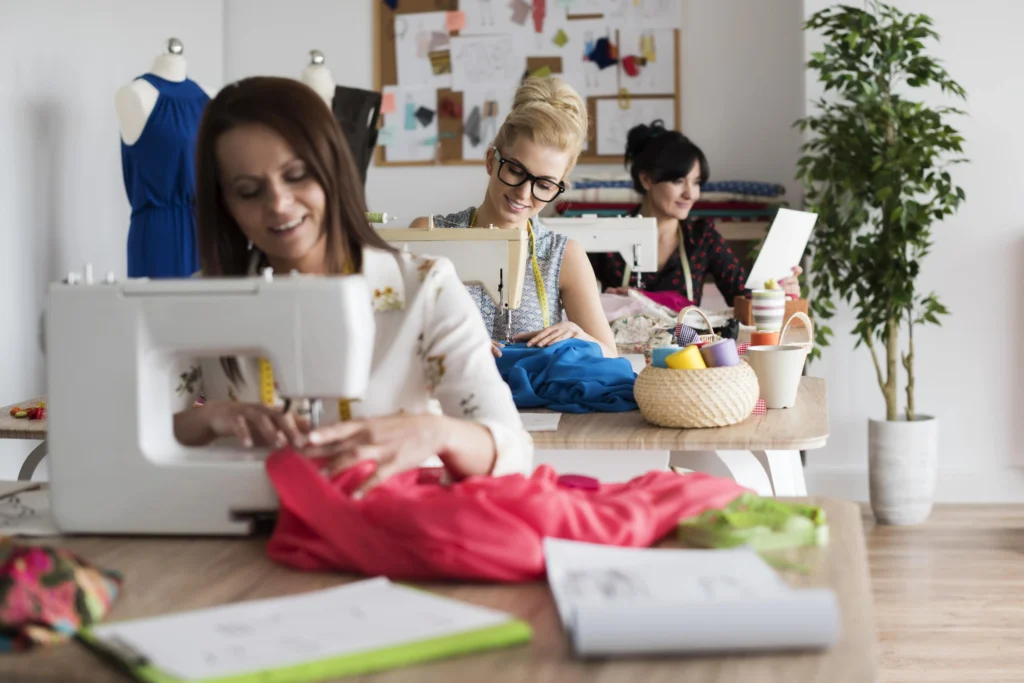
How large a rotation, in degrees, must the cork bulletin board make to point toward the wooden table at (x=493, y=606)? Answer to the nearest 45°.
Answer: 0° — it already faces it

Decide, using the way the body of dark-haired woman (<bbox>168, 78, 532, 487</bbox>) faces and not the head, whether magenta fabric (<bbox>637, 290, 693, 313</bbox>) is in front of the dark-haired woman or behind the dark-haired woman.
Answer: behind

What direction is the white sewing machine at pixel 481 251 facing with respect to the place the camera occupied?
facing away from the viewer

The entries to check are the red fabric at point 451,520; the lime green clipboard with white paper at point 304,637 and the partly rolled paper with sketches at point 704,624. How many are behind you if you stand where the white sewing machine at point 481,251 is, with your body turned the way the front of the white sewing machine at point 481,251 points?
3

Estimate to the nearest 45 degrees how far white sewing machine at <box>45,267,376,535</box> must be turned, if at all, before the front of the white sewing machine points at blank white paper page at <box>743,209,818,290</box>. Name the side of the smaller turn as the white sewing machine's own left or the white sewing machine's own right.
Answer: approximately 45° to the white sewing machine's own right

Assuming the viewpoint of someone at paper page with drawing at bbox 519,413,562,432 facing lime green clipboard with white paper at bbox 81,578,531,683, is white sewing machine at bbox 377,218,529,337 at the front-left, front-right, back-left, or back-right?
back-right

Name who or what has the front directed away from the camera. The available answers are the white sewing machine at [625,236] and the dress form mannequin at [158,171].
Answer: the white sewing machine

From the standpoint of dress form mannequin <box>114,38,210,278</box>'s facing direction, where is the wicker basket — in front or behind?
in front

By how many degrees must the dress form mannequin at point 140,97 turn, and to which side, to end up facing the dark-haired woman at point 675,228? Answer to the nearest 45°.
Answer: approximately 45° to its left

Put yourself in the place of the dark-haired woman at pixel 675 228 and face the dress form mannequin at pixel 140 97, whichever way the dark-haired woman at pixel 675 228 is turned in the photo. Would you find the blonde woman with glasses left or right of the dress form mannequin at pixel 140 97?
left

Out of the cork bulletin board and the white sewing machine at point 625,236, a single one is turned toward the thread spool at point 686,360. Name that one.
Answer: the cork bulletin board

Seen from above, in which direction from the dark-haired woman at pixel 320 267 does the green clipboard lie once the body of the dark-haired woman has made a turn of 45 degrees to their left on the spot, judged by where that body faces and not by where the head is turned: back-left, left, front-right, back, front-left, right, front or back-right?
front-right

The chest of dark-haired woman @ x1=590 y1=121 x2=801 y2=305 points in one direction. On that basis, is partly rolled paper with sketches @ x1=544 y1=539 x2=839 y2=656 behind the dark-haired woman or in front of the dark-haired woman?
in front

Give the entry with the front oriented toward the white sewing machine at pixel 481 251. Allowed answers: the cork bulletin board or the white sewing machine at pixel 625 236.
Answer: the cork bulletin board

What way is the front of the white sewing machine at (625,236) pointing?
away from the camera
